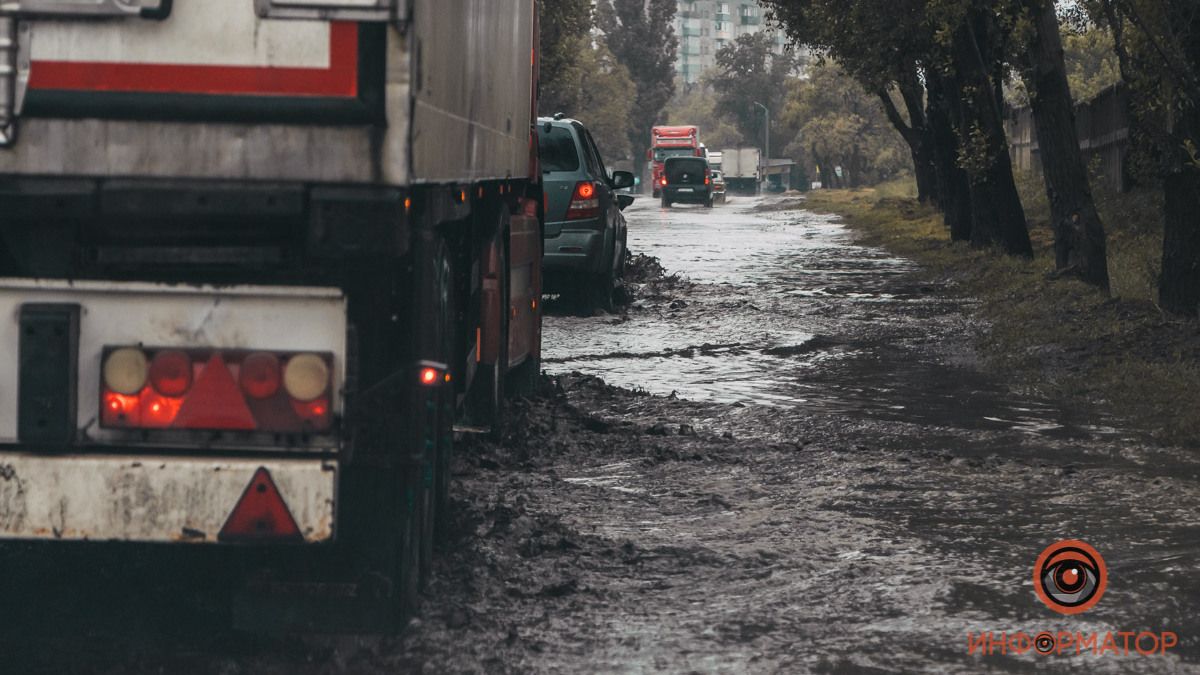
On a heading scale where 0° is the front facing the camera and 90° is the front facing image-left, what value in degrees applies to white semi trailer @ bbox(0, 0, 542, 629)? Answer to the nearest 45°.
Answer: approximately 180°

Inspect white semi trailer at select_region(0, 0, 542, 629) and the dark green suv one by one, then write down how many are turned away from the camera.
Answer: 2

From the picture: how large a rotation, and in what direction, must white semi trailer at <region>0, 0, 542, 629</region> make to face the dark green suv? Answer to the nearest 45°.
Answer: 0° — it already faces it

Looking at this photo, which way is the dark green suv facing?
away from the camera

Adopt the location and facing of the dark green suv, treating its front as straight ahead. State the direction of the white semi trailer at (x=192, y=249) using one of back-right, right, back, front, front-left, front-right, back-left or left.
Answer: back
